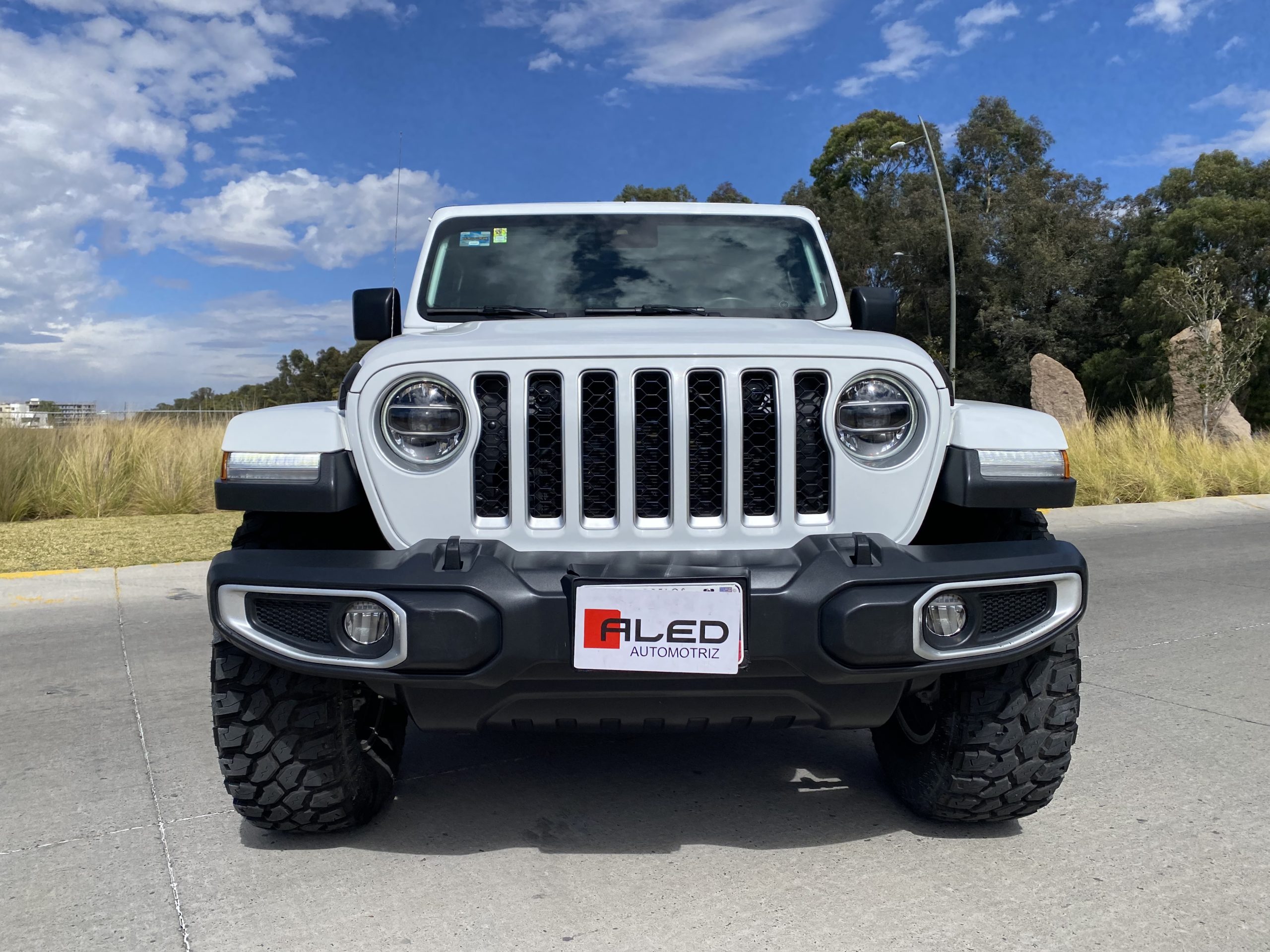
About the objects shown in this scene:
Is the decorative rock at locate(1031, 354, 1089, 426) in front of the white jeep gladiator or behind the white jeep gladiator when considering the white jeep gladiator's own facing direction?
behind

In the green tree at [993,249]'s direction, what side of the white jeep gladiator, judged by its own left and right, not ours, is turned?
back

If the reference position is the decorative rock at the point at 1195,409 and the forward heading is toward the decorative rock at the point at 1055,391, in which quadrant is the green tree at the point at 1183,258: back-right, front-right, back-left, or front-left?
front-right

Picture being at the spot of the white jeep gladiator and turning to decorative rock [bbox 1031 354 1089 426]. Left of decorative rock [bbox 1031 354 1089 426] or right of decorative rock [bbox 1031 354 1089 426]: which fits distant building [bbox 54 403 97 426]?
left

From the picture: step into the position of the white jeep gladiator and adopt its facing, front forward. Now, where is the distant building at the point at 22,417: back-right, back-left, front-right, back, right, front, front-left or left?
back-right

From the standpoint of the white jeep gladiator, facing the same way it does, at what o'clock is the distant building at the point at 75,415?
The distant building is roughly at 5 o'clock from the white jeep gladiator.

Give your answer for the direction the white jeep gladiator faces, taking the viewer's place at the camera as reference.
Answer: facing the viewer

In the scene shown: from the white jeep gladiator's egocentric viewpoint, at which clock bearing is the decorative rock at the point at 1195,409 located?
The decorative rock is roughly at 7 o'clock from the white jeep gladiator.

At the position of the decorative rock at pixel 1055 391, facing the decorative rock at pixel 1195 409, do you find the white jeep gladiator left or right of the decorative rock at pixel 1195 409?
right

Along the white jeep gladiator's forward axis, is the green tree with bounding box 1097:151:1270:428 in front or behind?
behind

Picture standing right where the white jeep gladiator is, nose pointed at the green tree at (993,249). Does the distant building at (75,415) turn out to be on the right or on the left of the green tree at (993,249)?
left
